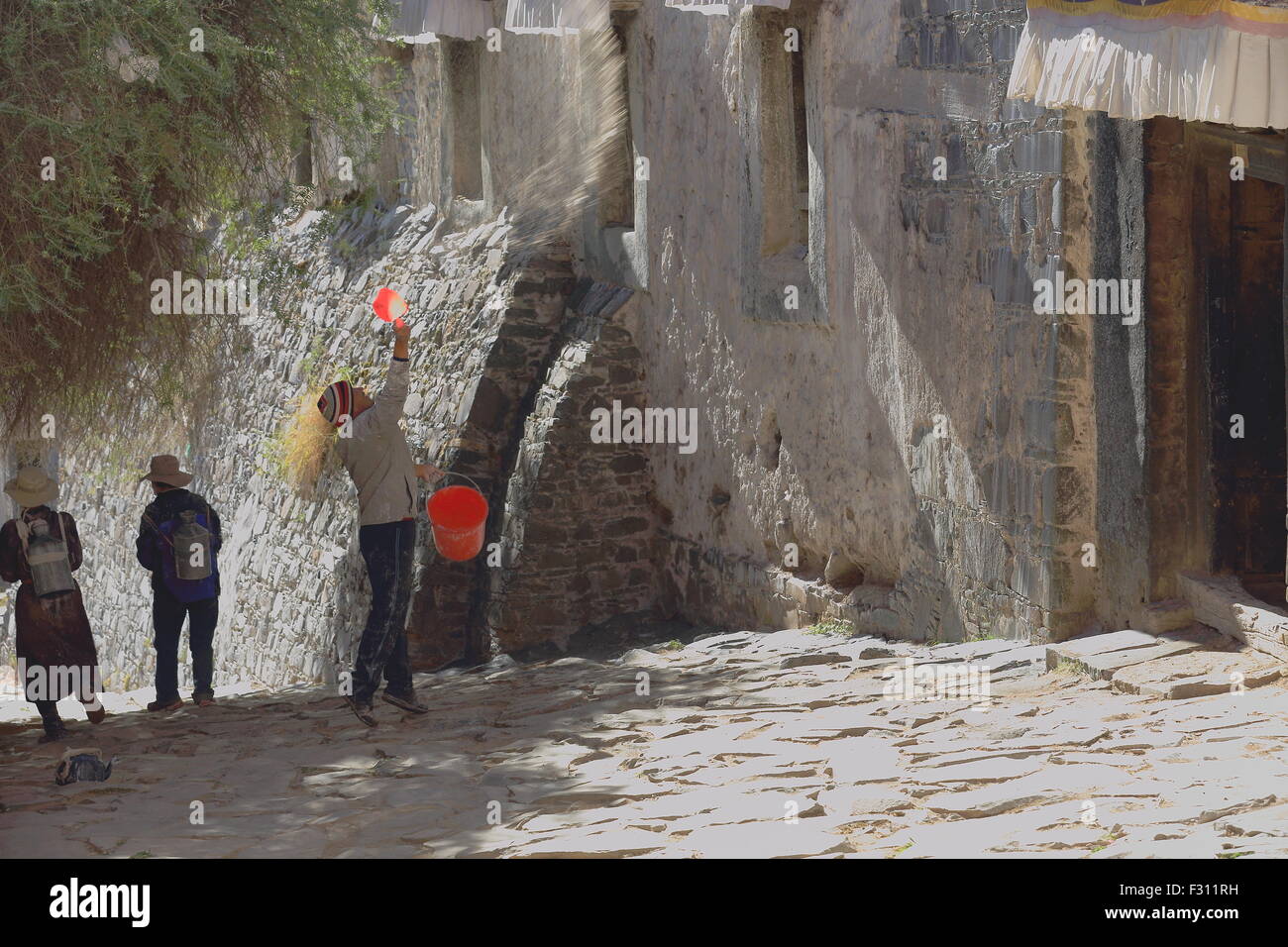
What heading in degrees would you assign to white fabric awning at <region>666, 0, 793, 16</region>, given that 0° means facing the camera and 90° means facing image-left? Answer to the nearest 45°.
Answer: approximately 45°

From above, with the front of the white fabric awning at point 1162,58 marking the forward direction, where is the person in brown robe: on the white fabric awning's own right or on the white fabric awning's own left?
on the white fabric awning's own right

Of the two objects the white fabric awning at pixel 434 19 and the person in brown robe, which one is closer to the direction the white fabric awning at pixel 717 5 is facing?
the person in brown robe

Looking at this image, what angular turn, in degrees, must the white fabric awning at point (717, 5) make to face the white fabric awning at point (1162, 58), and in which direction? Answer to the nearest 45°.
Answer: approximately 90° to its left

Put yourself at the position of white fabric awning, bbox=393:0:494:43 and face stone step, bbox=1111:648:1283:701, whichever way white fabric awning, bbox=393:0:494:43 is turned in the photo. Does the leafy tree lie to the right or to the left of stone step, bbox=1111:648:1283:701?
right
